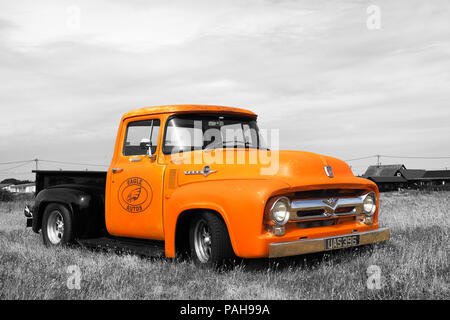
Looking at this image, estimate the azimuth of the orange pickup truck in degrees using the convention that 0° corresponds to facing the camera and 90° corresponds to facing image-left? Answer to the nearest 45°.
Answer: approximately 315°
